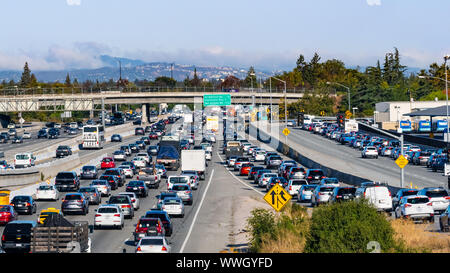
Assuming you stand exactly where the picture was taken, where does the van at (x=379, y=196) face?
facing away from the viewer and to the left of the viewer

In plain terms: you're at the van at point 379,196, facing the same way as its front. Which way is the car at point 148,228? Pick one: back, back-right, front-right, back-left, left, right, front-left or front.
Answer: left

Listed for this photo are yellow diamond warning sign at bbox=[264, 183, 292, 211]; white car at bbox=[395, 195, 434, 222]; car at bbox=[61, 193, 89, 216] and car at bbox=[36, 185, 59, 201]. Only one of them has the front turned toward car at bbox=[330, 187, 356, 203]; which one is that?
the white car
